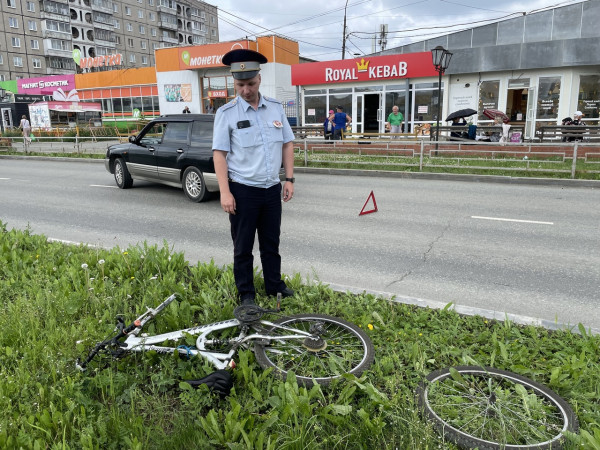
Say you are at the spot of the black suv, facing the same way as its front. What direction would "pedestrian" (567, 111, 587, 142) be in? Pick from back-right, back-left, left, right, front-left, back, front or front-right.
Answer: back-right

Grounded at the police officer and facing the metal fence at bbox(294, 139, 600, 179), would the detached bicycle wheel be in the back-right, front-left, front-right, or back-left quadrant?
back-right

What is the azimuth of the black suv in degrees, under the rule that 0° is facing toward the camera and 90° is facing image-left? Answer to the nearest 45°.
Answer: approximately 135°

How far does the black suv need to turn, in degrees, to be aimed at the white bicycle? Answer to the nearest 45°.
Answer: approximately 135° to its left

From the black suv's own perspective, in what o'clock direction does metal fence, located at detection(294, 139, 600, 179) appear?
The metal fence is roughly at 4 o'clock from the black suv.

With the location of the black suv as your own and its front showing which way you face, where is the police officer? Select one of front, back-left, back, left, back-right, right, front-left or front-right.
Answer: back-left

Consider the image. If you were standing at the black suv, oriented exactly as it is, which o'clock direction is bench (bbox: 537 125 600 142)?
The bench is roughly at 4 o'clock from the black suv.
